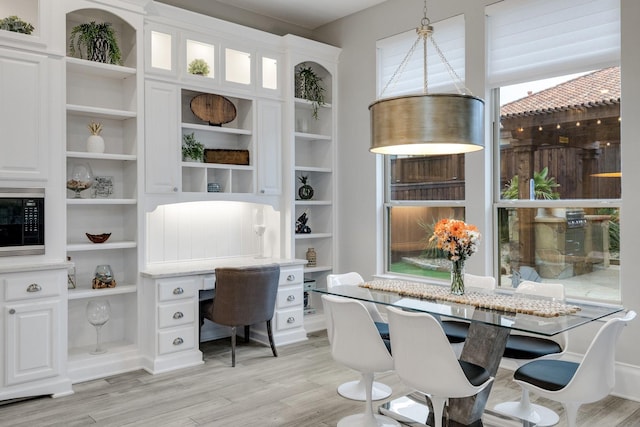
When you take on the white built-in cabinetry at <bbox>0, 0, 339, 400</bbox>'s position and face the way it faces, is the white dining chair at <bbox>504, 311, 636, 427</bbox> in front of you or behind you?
in front

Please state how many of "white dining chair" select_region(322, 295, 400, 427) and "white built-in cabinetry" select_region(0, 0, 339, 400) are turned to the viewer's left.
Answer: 0

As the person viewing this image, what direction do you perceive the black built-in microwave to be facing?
facing the viewer

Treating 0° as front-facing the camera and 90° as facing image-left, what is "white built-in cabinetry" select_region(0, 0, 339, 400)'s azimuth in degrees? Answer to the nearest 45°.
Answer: approximately 315°

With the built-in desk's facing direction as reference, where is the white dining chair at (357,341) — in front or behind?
in front

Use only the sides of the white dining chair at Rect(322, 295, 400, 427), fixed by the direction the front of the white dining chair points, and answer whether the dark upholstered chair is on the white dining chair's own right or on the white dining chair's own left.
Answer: on the white dining chair's own left

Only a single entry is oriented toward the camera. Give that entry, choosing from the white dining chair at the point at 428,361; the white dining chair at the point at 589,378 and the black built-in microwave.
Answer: the black built-in microwave

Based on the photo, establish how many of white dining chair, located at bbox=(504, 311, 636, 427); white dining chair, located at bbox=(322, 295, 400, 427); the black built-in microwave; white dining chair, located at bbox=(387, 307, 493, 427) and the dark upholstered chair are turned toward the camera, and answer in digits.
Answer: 1

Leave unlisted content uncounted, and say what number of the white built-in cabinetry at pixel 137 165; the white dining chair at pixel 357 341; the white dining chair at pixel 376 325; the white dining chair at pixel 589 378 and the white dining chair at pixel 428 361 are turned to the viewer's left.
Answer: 1

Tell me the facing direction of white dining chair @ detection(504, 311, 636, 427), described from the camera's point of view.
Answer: facing to the left of the viewer

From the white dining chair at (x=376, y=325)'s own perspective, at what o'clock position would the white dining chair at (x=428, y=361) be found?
the white dining chair at (x=428, y=361) is roughly at 1 o'clock from the white dining chair at (x=376, y=325).
